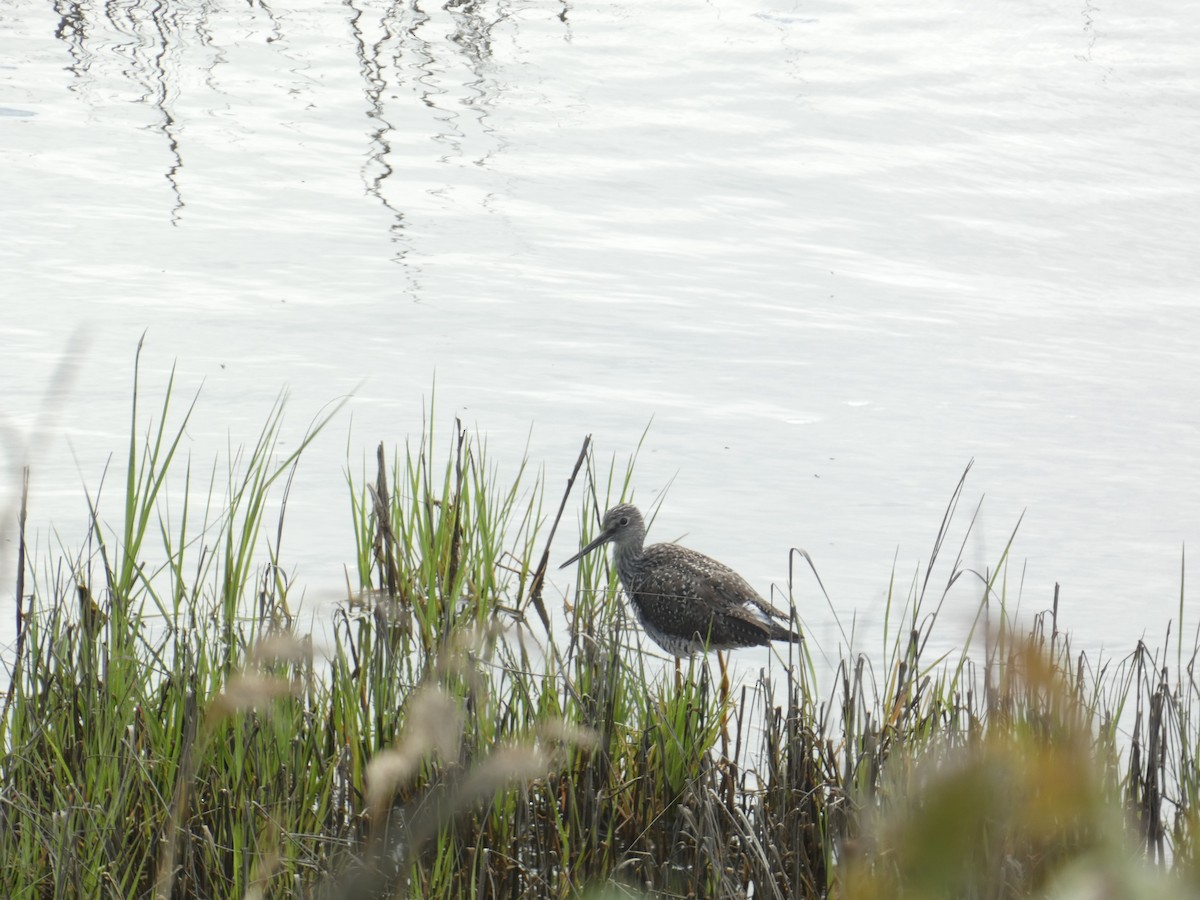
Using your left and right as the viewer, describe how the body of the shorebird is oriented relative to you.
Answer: facing to the left of the viewer
